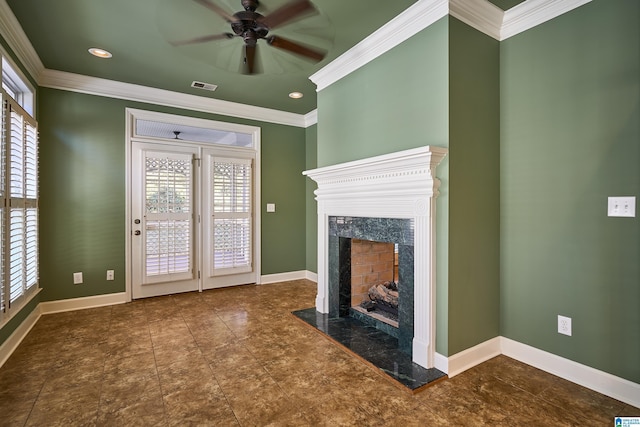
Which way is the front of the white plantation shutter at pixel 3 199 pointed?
to the viewer's right

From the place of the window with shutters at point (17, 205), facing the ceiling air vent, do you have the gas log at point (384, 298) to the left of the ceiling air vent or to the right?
right

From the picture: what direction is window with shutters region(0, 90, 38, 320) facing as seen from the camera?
to the viewer's right
